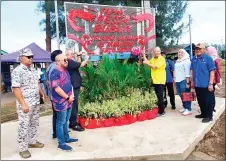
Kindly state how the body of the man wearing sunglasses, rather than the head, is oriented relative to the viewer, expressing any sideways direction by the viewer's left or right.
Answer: facing to the right of the viewer

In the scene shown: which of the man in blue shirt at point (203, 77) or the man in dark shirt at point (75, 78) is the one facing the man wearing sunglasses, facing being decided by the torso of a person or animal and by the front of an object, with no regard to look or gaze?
the man in blue shirt

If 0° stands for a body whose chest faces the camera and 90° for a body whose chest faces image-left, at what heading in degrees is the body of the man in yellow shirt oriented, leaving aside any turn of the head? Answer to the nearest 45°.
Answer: approximately 45°

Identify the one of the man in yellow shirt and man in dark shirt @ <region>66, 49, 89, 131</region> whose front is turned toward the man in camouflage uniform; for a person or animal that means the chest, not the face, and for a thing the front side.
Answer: the man in yellow shirt

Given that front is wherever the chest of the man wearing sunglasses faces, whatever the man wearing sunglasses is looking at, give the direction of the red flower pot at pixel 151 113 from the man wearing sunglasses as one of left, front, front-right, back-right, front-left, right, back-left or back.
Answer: front-left

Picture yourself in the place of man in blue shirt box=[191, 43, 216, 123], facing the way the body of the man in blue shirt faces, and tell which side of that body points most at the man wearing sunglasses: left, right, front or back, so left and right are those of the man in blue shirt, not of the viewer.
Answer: front

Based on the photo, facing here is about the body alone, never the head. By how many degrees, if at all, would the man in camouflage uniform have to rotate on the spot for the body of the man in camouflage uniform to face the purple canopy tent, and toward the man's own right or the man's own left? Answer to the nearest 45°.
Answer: approximately 135° to the man's own left

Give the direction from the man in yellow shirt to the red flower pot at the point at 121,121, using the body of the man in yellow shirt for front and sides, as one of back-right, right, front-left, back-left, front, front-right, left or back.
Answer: front

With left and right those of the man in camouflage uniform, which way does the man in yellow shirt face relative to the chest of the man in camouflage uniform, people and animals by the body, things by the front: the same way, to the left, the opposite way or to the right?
to the right

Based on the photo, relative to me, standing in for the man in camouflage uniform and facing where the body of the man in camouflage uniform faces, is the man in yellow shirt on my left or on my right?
on my left

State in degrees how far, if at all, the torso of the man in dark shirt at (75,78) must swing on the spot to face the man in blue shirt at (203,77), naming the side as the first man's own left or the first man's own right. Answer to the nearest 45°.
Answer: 0° — they already face them

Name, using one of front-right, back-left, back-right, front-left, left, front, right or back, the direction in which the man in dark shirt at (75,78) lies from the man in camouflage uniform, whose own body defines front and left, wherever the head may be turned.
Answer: left

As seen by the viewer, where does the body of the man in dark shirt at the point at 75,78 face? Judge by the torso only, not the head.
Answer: to the viewer's right

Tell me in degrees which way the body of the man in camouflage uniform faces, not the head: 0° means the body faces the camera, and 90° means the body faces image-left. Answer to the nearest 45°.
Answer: approximately 315°
